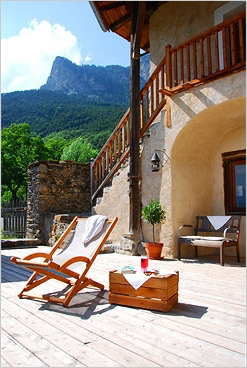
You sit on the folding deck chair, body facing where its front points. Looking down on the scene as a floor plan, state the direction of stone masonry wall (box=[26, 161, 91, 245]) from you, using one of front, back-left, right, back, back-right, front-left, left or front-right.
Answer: back-right

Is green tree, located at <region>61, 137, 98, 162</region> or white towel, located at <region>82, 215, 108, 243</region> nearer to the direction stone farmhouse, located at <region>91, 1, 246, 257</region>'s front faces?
the white towel

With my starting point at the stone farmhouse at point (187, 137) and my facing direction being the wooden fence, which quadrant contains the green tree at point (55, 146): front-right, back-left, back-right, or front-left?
front-right

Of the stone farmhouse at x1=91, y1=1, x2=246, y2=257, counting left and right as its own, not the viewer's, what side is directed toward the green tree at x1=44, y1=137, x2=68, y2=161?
right

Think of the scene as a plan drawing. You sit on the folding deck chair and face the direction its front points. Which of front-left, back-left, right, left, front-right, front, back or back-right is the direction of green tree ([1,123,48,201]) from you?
back-right

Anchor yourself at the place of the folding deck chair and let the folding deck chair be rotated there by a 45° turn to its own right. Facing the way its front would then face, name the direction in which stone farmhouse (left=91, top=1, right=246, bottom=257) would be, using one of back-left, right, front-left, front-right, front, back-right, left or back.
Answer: back-right

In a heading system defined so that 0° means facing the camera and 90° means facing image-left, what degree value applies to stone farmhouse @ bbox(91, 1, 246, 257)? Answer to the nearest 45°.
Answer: approximately 45°

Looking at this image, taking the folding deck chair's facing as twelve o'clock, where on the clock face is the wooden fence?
The wooden fence is roughly at 4 o'clock from the folding deck chair.

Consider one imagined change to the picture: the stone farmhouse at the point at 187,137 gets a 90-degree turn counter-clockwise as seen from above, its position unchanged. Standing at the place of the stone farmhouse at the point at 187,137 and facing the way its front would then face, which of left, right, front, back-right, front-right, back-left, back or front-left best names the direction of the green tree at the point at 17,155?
back

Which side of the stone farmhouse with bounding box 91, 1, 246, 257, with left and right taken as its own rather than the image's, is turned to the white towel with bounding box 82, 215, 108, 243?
front

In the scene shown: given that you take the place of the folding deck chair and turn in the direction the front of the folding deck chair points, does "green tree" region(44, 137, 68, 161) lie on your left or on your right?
on your right
